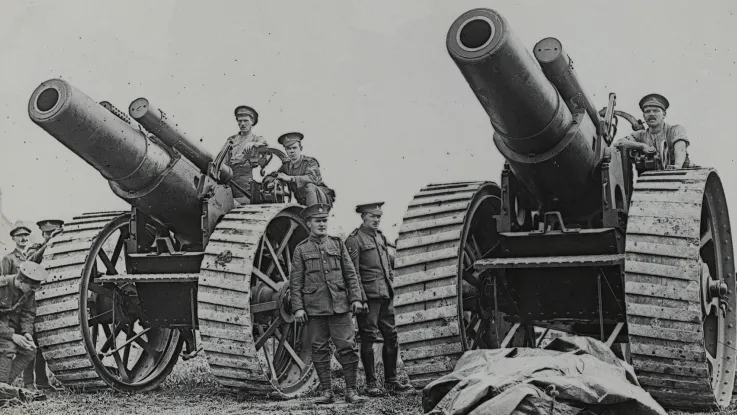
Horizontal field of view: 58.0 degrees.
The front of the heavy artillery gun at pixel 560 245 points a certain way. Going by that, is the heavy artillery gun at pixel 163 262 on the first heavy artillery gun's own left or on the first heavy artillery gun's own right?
on the first heavy artillery gun's own right

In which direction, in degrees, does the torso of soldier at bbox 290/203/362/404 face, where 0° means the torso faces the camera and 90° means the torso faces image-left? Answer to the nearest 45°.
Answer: approximately 0°

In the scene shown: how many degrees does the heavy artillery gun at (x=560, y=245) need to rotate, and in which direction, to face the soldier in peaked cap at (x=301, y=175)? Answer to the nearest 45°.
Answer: approximately 90° to its right

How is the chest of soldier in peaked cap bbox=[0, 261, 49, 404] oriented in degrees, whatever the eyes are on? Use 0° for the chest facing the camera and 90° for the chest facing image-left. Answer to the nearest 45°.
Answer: approximately 315°

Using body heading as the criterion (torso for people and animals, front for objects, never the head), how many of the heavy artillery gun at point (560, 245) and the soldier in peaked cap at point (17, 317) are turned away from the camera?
0

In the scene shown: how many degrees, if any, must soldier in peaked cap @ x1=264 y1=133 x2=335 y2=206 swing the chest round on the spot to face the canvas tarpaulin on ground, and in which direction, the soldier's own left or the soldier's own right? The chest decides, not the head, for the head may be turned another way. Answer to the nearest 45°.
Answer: approximately 45° to the soldier's own left

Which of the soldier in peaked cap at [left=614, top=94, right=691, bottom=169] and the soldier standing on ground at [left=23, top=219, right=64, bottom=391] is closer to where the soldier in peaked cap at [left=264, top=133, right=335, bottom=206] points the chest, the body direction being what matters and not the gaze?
the soldier standing on ground

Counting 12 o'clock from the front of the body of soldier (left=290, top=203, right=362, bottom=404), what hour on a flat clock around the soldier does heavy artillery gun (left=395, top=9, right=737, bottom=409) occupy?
The heavy artillery gun is roughly at 10 o'clock from the soldier.
